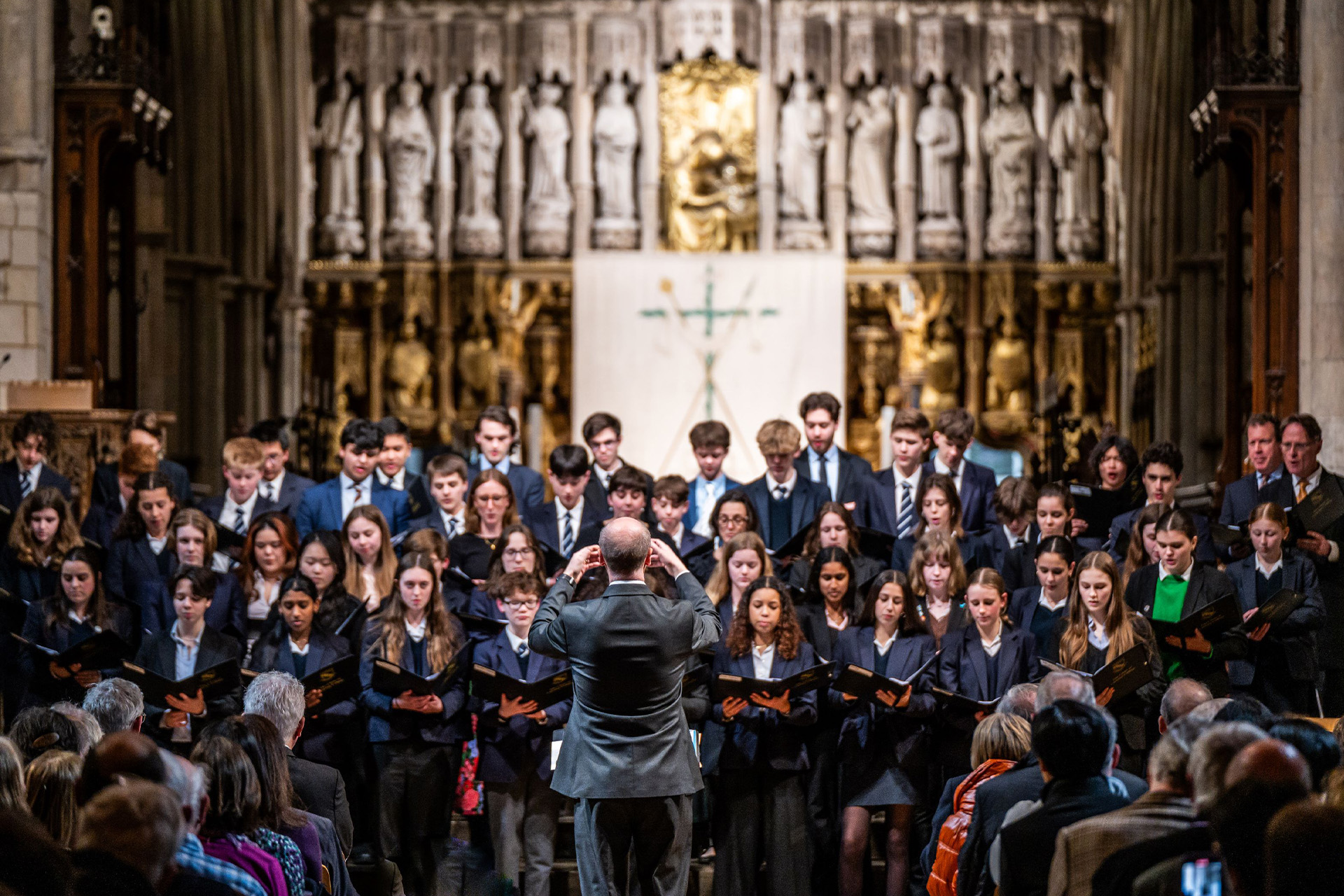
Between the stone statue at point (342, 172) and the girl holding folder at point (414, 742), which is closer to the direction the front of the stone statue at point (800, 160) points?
the girl holding folder

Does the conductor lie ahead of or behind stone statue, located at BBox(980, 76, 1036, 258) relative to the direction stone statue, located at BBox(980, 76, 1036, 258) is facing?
ahead

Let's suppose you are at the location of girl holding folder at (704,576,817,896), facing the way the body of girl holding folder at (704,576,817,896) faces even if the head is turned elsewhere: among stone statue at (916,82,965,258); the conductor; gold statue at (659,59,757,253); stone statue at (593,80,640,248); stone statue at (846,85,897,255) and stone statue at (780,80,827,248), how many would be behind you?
5

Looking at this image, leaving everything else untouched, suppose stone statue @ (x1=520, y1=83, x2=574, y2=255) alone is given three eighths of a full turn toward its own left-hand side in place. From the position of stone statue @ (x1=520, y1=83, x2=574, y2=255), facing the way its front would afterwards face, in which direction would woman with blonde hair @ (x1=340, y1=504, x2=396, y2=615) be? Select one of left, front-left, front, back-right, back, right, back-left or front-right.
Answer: back-right

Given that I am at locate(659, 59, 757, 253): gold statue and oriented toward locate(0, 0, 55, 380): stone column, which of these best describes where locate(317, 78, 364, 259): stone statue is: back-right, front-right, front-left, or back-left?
front-right

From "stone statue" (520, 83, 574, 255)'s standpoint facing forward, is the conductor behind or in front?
in front

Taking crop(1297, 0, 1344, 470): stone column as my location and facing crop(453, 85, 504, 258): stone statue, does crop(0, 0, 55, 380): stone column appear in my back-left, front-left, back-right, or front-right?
front-left

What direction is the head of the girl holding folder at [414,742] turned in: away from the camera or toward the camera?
toward the camera

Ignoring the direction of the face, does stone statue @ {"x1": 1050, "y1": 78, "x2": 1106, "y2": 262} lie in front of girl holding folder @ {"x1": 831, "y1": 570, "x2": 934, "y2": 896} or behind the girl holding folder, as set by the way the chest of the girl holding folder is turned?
behind

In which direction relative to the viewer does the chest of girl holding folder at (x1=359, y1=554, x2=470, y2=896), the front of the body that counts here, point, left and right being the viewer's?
facing the viewer

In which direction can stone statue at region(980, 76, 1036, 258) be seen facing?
toward the camera

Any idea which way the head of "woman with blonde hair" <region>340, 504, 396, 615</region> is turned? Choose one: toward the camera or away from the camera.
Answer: toward the camera

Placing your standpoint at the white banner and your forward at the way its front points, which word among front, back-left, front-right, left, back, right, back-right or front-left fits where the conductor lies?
front

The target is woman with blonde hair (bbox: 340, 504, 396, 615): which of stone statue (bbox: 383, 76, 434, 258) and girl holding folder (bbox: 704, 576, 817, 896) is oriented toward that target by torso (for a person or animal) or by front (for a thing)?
the stone statue

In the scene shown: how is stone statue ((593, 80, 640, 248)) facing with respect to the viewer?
toward the camera

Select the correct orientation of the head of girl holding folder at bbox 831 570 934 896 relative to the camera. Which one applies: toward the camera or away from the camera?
toward the camera
